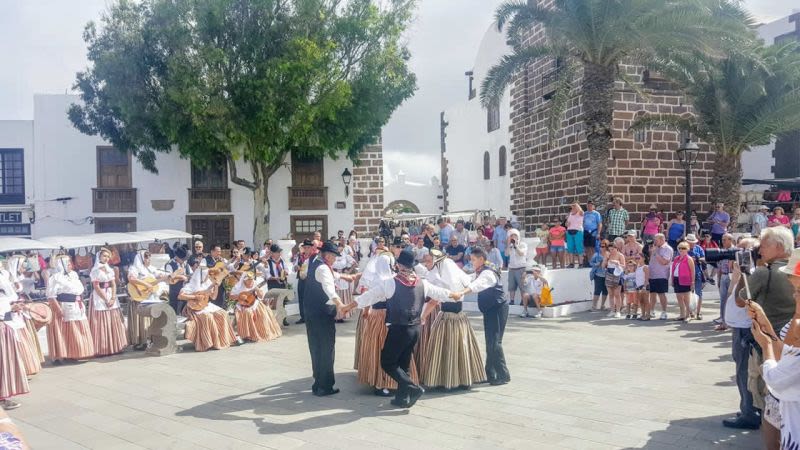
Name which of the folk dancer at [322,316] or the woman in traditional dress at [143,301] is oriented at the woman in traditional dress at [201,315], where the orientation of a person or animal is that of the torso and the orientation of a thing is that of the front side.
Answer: the woman in traditional dress at [143,301]

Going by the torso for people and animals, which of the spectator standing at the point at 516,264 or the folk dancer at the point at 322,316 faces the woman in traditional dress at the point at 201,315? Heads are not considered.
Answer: the spectator standing

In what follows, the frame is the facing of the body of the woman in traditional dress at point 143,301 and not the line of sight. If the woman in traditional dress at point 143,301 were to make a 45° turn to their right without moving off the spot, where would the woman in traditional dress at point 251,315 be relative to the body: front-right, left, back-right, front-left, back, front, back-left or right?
left

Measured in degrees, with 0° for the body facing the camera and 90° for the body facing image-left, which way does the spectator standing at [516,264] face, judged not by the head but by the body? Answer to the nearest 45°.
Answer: approximately 45°

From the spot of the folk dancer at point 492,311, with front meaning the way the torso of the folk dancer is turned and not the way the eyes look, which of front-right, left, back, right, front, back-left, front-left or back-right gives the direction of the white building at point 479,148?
right

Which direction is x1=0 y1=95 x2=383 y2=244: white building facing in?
toward the camera

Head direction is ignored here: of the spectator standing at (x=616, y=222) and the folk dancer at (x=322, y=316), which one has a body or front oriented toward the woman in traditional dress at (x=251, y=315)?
the spectator standing

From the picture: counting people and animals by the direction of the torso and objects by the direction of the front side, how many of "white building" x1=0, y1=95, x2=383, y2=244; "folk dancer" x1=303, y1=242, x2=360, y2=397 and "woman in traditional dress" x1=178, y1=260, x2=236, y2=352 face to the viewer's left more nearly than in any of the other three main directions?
0

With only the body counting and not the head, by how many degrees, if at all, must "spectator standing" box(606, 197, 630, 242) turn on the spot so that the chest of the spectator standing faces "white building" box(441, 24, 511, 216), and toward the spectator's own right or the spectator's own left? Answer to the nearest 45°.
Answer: approximately 135° to the spectator's own right

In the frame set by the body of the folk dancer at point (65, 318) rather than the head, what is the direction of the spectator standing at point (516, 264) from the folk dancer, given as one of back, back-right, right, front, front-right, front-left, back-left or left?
front-left

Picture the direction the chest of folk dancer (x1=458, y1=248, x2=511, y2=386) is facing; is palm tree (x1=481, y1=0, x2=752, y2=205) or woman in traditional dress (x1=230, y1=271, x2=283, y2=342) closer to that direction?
the woman in traditional dress

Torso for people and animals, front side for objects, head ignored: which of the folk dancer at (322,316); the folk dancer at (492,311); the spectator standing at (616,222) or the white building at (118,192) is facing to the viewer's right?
the folk dancer at (322,316)

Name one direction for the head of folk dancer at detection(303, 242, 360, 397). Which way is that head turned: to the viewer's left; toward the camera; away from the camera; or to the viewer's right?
to the viewer's right

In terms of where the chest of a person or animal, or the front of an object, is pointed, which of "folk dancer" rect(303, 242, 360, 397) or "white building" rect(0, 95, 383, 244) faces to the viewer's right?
the folk dancer

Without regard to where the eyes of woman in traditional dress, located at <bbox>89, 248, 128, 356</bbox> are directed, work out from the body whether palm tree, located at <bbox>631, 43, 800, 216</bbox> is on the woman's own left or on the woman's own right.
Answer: on the woman's own left

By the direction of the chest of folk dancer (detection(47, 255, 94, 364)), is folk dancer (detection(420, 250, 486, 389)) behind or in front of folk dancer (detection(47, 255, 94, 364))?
in front

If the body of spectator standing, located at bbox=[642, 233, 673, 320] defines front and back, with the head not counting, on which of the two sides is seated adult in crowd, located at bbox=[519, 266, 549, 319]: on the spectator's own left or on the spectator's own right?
on the spectator's own right

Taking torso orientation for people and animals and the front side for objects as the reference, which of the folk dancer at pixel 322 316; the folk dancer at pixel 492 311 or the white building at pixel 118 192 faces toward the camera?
the white building

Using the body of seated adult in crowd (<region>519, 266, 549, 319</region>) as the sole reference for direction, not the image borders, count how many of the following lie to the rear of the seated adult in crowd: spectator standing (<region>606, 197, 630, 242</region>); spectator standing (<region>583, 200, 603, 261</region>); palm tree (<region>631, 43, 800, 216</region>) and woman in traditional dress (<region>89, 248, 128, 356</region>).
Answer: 3

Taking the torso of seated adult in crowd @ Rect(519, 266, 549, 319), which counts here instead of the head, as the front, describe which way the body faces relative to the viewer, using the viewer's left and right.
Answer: facing the viewer and to the left of the viewer

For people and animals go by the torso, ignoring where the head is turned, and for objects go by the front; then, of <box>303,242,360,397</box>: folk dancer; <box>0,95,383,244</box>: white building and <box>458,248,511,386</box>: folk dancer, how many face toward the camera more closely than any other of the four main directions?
1
